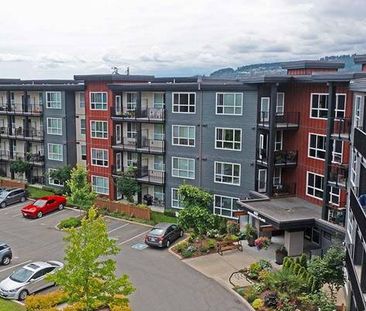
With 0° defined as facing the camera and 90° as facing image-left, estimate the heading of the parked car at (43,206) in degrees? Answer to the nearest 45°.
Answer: approximately 45°

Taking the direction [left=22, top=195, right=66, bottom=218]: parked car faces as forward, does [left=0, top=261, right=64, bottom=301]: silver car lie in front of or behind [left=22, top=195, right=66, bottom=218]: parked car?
in front

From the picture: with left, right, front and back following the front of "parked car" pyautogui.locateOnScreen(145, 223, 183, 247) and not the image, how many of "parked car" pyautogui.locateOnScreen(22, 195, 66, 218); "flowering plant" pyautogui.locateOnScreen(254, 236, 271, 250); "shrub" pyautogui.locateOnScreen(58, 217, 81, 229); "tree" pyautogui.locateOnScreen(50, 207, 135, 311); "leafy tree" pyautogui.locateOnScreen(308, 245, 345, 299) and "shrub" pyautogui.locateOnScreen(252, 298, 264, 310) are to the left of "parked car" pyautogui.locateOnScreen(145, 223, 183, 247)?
2

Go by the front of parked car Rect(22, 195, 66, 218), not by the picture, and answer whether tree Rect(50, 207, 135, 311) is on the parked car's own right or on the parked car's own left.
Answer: on the parked car's own left

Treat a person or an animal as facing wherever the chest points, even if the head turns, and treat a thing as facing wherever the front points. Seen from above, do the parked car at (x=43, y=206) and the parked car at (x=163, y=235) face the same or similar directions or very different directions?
very different directions

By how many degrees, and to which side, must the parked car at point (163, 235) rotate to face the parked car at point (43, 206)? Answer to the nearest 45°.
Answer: approximately 90° to its left
